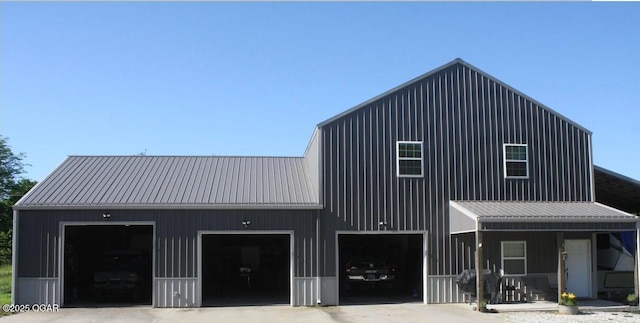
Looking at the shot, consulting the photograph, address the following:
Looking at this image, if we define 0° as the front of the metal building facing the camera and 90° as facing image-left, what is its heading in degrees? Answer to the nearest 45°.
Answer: approximately 0°

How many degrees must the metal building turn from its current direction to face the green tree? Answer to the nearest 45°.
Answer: approximately 135° to its right
